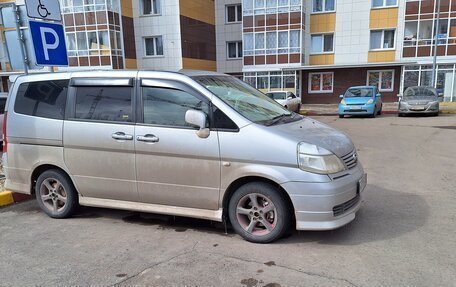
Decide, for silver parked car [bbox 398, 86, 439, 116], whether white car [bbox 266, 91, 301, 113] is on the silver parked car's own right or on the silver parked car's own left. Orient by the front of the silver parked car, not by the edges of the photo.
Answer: on the silver parked car's own right

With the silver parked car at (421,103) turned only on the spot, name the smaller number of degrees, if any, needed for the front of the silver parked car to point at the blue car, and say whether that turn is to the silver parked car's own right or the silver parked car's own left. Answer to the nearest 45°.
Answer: approximately 90° to the silver parked car's own right

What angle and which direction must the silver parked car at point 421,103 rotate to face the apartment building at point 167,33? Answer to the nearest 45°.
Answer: approximately 90° to its right

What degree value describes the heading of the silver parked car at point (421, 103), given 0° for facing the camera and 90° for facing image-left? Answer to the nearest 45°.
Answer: approximately 0°

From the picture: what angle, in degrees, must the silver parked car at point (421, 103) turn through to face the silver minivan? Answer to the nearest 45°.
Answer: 0° — it already faces it

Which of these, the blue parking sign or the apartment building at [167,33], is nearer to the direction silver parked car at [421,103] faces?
the blue parking sign

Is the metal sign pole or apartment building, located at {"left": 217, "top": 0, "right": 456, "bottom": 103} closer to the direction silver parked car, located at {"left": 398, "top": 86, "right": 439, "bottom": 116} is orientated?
the metal sign pole
